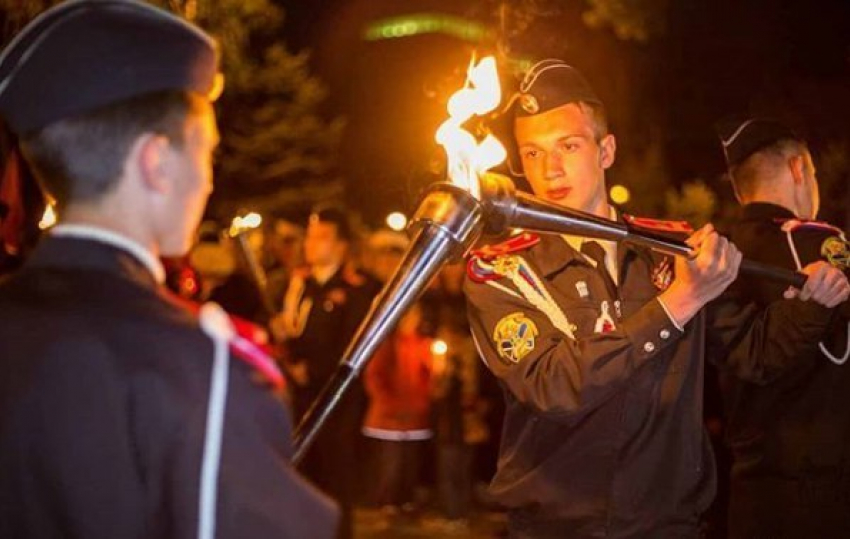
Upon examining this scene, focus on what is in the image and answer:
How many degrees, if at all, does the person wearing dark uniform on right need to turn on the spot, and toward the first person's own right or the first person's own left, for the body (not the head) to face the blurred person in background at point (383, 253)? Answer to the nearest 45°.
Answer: approximately 90° to the first person's own left

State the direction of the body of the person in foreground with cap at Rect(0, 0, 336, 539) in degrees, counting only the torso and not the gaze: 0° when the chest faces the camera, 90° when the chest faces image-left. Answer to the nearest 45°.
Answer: approximately 225°

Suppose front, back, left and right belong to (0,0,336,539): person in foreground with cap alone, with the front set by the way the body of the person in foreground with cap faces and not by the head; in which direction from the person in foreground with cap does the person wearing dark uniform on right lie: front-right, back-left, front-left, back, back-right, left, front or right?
front

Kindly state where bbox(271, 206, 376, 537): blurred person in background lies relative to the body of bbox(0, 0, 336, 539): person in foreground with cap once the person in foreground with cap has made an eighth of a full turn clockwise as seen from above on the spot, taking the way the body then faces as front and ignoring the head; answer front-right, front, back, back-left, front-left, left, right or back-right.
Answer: left

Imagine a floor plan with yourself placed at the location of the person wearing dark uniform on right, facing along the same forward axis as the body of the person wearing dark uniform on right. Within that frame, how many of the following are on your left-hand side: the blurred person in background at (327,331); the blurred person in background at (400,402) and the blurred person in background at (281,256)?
3

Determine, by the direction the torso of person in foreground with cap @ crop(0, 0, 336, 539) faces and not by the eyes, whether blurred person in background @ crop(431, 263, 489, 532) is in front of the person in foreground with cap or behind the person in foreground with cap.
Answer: in front

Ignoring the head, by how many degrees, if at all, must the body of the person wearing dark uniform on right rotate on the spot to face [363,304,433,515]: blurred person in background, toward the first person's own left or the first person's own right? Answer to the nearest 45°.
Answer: approximately 90° to the first person's own left

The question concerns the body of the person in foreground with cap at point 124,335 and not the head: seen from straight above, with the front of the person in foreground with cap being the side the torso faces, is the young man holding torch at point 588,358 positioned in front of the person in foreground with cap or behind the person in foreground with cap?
in front

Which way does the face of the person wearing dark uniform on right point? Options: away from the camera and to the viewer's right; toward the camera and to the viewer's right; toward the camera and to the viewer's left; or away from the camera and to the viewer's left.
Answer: away from the camera and to the viewer's right

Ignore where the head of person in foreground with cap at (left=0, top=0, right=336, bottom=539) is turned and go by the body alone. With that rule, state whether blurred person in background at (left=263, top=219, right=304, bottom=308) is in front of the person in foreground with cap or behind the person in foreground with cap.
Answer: in front

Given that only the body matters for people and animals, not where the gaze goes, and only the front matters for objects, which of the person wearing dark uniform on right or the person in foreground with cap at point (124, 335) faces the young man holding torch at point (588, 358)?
the person in foreground with cap

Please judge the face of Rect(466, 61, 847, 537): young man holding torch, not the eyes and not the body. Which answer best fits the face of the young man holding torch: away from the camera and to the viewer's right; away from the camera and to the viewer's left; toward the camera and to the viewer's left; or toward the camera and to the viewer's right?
toward the camera and to the viewer's left

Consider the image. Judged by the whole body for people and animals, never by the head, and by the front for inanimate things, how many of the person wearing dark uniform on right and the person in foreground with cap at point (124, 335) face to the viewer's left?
0

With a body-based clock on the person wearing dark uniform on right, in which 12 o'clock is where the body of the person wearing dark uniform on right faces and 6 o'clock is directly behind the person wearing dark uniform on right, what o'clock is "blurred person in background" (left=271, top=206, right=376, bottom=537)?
The blurred person in background is roughly at 9 o'clock from the person wearing dark uniform on right.

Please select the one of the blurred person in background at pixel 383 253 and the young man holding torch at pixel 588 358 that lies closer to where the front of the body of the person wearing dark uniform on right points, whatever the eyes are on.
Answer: the blurred person in background
